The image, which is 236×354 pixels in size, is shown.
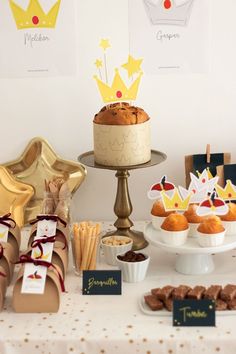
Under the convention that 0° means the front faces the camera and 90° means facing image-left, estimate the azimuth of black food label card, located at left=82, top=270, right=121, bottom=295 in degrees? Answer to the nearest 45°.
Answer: approximately 0°

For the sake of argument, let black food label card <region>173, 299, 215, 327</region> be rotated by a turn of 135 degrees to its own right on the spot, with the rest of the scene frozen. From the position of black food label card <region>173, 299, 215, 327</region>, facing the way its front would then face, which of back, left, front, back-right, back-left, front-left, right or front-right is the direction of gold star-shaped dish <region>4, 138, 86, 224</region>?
front

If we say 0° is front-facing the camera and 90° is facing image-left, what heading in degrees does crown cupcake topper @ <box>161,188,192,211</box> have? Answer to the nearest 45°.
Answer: approximately 0°
